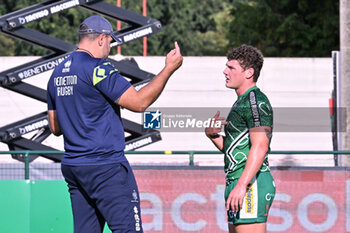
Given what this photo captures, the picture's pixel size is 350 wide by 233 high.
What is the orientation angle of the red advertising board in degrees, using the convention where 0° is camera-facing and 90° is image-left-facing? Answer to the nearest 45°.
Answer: approximately 0°

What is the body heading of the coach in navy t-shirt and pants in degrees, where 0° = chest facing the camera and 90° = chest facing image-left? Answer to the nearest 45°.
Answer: approximately 225°

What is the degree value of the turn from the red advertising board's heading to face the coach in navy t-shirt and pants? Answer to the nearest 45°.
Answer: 0° — it already faces them

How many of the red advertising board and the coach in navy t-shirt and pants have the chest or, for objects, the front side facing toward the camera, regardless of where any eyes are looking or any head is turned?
1
